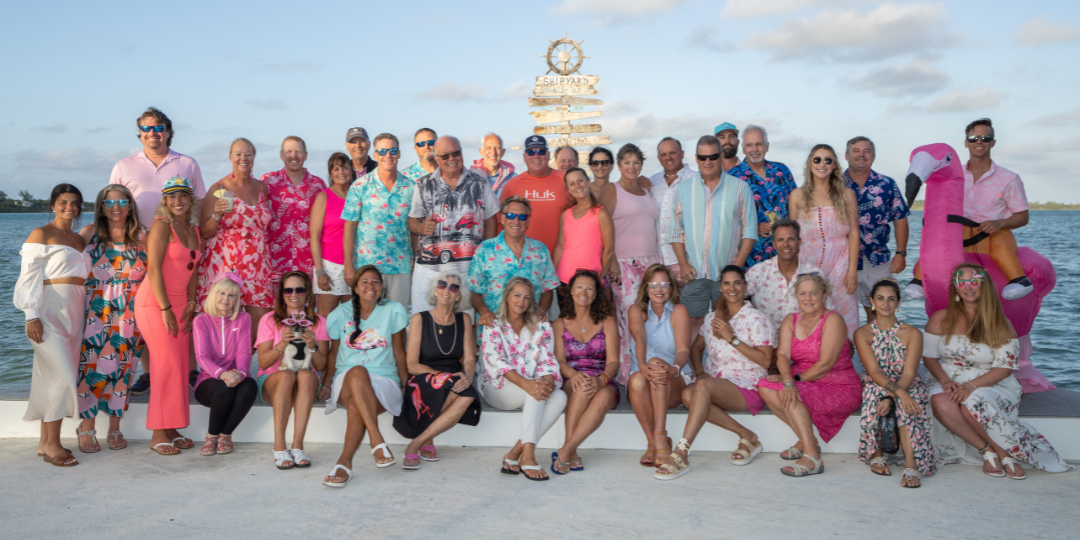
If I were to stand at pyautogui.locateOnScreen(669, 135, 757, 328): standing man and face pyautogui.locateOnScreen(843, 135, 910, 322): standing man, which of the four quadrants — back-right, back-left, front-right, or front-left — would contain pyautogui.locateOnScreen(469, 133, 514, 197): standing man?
back-left

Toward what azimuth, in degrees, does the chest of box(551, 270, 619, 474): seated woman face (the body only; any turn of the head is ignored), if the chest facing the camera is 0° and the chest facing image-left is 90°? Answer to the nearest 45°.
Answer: approximately 0°

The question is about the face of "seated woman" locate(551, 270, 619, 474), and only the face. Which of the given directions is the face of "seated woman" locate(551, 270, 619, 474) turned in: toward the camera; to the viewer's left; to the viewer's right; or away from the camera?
toward the camera

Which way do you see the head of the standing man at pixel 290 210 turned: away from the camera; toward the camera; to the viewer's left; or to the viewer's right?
toward the camera

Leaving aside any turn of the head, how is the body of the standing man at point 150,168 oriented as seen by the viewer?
toward the camera

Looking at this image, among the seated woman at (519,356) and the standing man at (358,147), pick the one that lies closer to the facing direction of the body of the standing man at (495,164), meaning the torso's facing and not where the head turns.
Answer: the seated woman

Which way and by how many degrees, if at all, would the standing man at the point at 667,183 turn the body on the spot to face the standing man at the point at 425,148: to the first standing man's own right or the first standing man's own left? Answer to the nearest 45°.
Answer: approximately 90° to the first standing man's own right

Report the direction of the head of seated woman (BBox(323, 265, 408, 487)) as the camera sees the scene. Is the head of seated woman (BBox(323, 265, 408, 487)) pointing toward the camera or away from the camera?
toward the camera

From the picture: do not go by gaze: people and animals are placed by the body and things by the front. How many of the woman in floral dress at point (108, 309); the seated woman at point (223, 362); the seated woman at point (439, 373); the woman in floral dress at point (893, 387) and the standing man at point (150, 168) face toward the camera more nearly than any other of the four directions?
5

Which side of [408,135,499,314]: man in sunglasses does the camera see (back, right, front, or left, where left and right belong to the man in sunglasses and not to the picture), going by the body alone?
front

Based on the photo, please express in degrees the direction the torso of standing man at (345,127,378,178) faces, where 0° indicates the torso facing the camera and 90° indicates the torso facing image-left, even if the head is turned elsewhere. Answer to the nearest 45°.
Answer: approximately 0°

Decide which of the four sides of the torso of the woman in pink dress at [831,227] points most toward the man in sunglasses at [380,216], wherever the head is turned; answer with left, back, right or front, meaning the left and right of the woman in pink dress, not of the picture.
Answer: right

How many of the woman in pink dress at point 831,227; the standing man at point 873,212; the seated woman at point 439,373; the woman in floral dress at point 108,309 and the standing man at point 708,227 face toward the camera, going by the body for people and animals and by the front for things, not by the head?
5

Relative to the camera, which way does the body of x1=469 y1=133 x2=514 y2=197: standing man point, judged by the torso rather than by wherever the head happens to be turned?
toward the camera

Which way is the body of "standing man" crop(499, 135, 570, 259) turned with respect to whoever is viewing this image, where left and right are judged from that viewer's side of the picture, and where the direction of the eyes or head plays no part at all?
facing the viewer

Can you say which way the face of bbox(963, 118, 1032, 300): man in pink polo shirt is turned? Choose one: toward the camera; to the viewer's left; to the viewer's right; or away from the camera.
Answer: toward the camera

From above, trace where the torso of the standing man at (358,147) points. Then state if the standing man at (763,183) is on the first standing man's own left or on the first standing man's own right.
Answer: on the first standing man's own left

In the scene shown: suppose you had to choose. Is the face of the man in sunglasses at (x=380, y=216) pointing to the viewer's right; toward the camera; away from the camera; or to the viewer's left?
toward the camera
